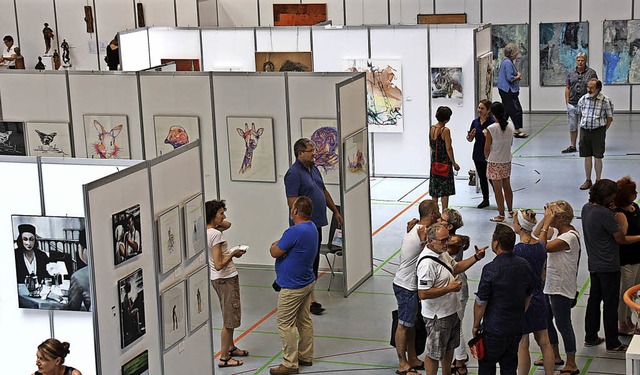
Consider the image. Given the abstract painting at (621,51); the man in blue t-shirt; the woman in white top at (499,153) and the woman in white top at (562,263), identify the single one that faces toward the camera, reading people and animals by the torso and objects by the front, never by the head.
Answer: the abstract painting

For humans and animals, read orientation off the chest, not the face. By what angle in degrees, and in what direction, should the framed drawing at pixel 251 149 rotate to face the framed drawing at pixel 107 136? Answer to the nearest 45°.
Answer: approximately 90° to its right

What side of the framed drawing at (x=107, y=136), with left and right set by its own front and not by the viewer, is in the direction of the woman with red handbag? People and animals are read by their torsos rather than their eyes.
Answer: left

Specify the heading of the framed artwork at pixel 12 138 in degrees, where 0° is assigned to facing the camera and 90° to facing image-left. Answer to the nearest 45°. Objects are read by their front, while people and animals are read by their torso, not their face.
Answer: approximately 0°

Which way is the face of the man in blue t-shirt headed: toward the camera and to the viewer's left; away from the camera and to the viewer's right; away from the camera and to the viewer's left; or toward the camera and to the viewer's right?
away from the camera and to the viewer's left

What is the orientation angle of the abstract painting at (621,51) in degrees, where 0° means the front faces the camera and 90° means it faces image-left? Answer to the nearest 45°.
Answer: approximately 0°

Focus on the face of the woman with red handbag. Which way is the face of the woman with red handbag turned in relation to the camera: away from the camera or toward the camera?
away from the camera
